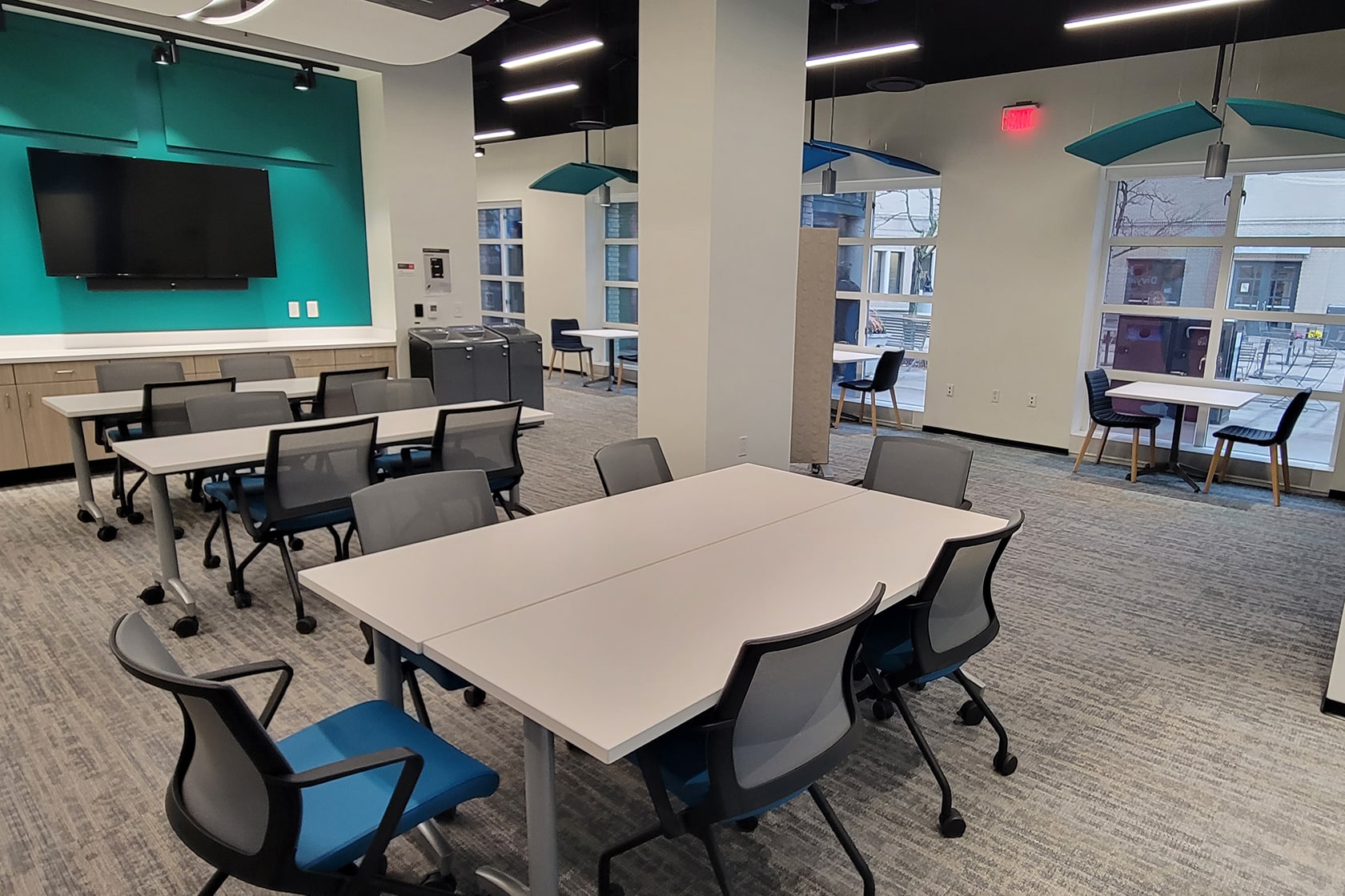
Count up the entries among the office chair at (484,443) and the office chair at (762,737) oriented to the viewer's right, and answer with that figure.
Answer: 0

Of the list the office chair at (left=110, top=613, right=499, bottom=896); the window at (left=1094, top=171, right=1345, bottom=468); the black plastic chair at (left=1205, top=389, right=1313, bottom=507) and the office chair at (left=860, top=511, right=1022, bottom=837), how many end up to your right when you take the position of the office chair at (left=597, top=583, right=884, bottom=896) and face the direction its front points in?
3

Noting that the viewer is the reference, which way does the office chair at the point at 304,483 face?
facing away from the viewer and to the left of the viewer

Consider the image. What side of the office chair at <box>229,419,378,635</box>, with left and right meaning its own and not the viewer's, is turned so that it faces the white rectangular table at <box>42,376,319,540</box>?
front

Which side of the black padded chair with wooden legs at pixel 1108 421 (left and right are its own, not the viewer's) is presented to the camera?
right

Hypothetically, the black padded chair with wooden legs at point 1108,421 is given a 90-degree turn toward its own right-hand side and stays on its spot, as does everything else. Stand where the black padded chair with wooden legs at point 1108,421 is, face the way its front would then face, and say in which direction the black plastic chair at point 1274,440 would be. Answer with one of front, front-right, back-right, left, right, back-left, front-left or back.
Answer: left

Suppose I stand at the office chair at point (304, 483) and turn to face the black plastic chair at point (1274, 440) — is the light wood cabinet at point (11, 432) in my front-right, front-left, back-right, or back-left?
back-left
